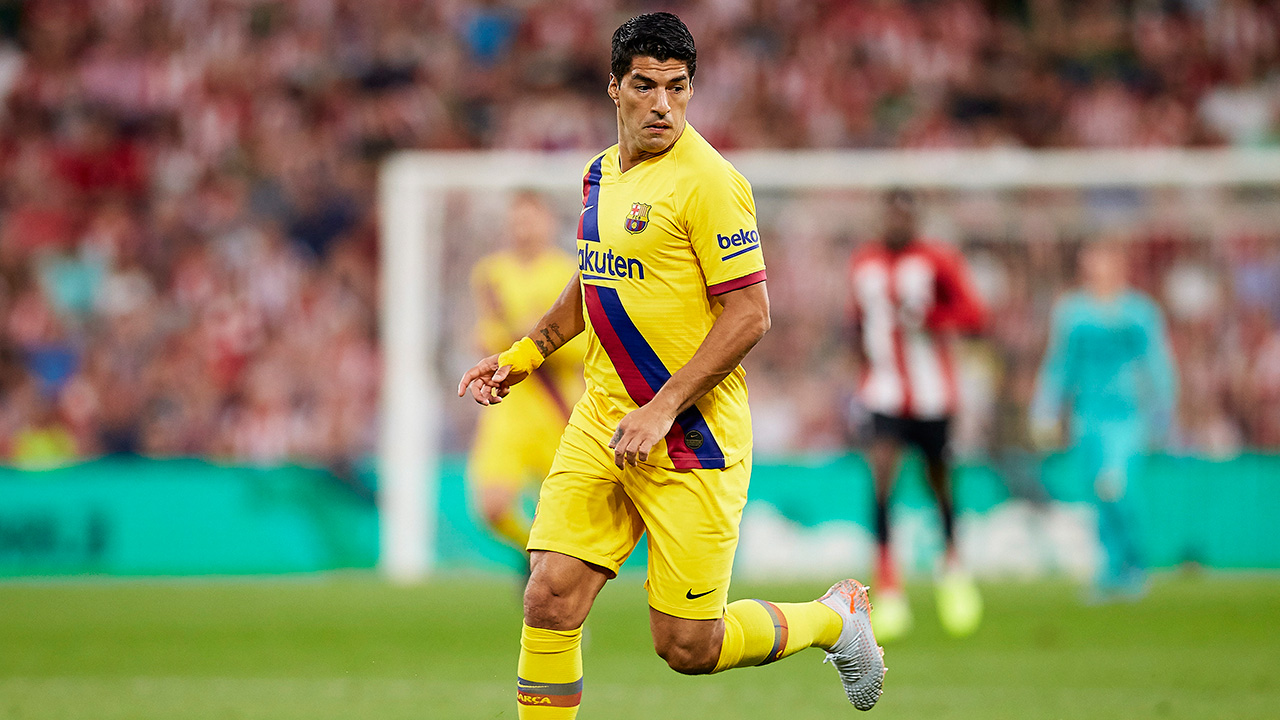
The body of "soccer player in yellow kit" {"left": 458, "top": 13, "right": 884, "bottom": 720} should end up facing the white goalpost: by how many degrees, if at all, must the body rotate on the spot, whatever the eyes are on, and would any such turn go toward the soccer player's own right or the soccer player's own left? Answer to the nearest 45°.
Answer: approximately 135° to the soccer player's own right

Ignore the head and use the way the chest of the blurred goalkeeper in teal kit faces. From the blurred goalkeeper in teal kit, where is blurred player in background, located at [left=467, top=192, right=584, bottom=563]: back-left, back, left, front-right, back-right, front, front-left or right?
front-right

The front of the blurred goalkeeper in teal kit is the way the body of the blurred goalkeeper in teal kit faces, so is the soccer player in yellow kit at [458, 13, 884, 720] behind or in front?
in front

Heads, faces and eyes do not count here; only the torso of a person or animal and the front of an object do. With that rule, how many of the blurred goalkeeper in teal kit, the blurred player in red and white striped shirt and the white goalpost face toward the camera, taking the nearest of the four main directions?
3

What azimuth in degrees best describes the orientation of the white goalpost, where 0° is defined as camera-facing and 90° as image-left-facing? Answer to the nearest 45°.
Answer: approximately 0°

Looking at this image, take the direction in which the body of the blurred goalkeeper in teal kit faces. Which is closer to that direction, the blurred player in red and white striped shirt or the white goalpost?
the blurred player in red and white striped shirt

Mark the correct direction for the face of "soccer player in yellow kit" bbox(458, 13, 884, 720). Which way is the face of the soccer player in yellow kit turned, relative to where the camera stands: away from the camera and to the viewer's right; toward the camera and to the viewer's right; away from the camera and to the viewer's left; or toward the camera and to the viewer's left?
toward the camera and to the viewer's right
